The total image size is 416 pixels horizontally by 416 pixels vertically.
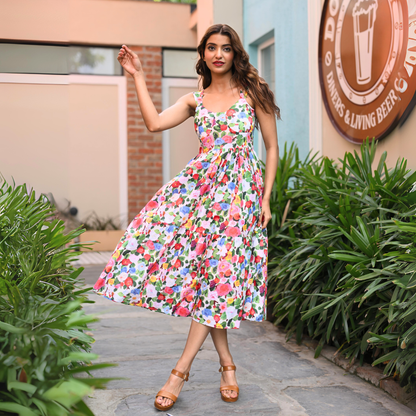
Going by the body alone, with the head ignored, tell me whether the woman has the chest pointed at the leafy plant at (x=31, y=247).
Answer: no

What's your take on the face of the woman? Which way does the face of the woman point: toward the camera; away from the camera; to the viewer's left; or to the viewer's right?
toward the camera

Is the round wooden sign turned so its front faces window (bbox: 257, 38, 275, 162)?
no

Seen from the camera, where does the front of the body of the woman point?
toward the camera

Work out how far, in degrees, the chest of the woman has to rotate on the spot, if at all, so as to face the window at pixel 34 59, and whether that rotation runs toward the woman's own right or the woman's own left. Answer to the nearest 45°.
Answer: approximately 135° to the woman's own right

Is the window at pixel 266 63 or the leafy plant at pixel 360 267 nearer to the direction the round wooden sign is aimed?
the leafy plant

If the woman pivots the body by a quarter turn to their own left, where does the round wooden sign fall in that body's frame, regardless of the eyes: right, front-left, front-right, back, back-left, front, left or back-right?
front-left

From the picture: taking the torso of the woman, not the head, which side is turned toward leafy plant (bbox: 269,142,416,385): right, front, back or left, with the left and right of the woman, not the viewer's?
left

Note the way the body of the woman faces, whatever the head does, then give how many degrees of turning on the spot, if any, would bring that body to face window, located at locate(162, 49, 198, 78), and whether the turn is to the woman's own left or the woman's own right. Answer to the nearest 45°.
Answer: approximately 180°

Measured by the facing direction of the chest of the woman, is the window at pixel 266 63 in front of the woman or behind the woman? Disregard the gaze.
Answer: behind

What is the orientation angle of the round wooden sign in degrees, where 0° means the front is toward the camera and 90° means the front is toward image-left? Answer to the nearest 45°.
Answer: approximately 45°
